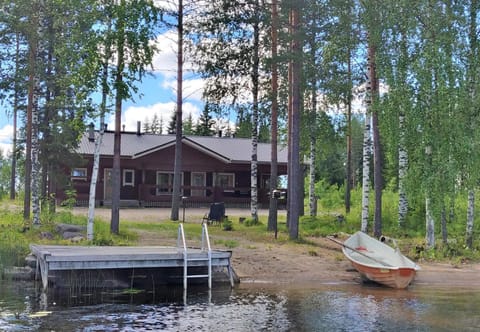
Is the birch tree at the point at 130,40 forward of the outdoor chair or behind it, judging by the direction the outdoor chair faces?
forward

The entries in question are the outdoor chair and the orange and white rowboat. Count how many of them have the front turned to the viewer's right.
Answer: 0

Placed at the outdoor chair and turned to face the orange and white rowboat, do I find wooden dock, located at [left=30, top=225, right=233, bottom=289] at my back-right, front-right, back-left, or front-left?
front-right

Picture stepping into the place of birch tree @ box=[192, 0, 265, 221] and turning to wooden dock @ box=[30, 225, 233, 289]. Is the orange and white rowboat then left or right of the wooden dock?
left

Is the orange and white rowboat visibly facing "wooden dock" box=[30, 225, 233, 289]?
no

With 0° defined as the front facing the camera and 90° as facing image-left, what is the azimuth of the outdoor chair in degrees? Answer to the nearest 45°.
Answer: approximately 45°

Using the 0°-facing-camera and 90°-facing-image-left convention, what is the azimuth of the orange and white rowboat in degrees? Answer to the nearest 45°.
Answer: approximately 135°

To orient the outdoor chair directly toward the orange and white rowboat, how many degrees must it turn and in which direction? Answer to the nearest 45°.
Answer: approximately 90° to its left

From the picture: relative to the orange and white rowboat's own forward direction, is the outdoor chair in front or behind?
in front

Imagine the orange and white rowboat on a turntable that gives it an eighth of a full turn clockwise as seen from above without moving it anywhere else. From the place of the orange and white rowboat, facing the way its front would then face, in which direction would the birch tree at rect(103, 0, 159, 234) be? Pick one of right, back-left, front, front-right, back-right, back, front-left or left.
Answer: left

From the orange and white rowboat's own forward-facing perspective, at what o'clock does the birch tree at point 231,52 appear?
The birch tree is roughly at 12 o'clock from the orange and white rowboat.
